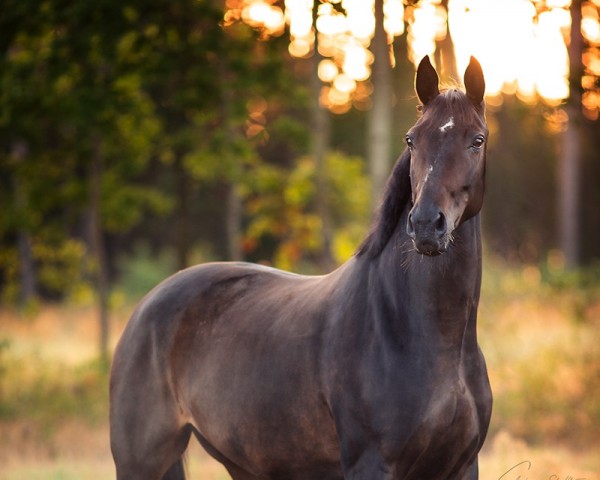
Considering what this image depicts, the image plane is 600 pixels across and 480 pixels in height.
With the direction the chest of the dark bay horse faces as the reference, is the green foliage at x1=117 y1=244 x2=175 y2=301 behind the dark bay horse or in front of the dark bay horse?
behind

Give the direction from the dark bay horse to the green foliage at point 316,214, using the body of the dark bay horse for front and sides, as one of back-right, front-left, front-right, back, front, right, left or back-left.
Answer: back-left

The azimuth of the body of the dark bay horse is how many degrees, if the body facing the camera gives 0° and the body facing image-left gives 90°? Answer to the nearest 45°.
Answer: approximately 315°

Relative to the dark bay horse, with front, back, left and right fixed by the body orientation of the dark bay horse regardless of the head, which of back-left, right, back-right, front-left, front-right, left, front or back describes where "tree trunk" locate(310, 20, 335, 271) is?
back-left

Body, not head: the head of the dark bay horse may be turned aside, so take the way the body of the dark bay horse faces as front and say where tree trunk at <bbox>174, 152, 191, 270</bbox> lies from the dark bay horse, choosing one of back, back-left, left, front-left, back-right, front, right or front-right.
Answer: back-left

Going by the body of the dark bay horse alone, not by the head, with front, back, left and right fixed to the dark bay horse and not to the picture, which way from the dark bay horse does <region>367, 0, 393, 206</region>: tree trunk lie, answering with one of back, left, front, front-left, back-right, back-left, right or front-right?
back-left
